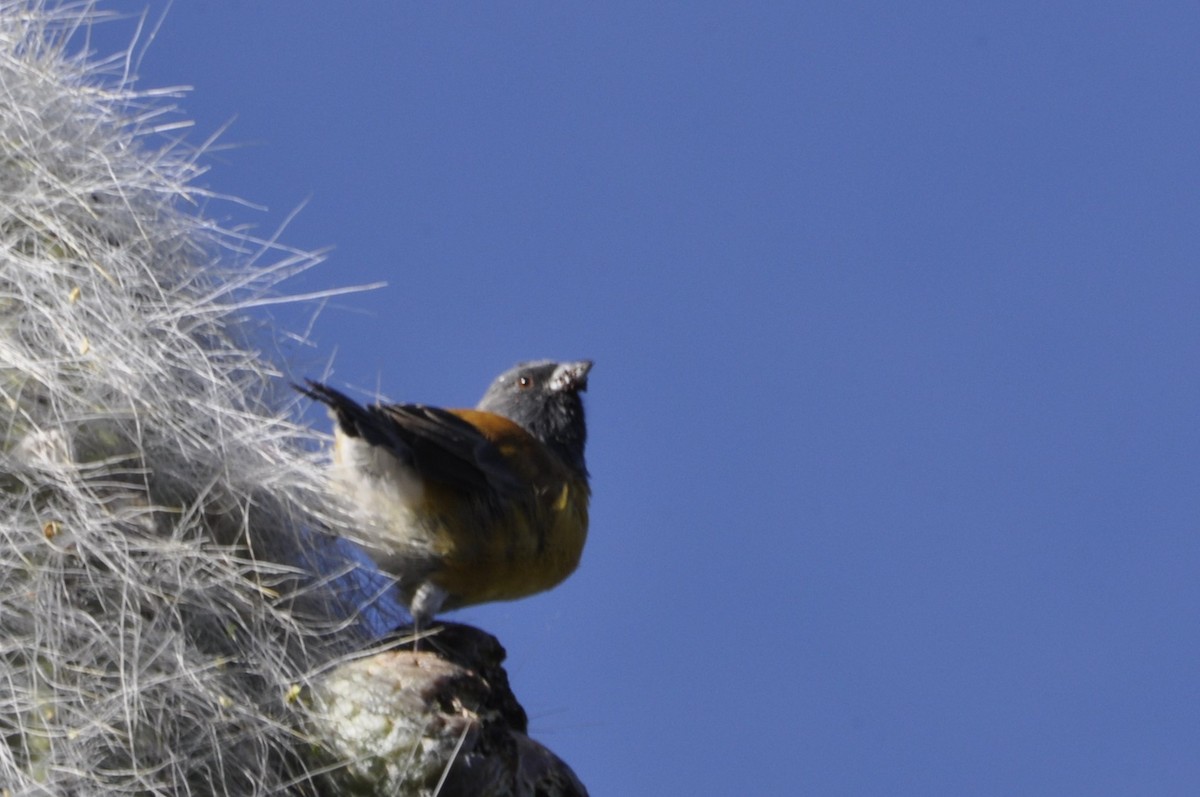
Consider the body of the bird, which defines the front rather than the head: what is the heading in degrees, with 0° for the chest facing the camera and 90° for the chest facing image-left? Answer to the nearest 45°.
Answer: approximately 270°
